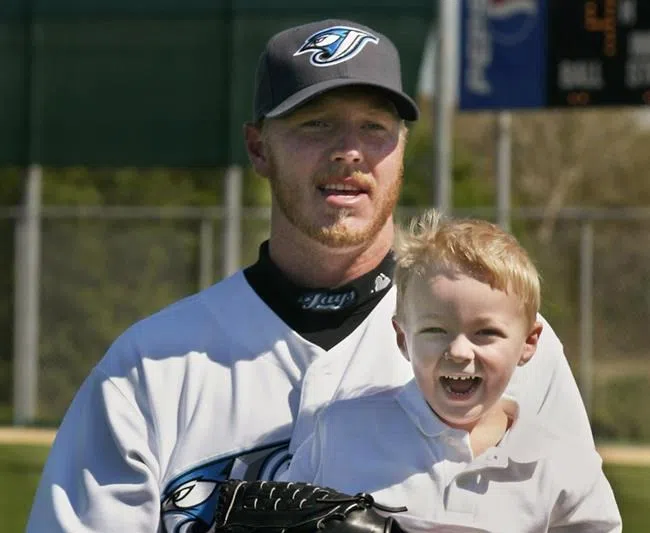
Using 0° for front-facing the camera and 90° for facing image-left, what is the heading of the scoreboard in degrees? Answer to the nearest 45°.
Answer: approximately 0°

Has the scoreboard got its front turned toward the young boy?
yes

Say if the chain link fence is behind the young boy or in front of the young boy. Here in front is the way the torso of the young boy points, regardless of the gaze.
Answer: behind

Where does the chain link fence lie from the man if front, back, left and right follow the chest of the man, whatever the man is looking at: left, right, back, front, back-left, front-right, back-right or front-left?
back

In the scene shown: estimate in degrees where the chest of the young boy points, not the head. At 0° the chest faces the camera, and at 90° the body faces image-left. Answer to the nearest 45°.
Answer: approximately 0°

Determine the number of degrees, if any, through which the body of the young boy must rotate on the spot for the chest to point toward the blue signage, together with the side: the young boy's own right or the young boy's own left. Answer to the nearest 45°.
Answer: approximately 180°

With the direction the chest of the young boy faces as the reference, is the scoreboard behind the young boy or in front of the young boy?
behind

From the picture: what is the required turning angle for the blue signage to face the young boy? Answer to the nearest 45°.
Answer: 0° — it already faces them

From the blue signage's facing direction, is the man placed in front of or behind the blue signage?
in front
